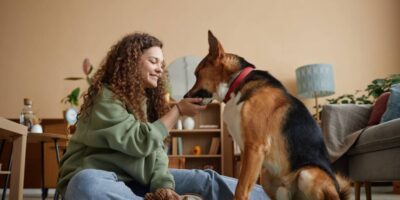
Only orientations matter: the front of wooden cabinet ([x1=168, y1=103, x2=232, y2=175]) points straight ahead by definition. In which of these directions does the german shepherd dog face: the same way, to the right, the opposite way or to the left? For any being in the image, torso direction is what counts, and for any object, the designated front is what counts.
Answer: to the right

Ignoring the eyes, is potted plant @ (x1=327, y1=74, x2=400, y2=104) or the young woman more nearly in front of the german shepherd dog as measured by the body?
the young woman

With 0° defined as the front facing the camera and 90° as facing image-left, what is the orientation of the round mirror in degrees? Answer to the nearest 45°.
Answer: approximately 0°

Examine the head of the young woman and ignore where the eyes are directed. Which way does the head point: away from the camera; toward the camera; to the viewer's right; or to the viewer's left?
to the viewer's right

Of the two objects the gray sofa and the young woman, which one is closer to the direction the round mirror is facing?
the young woman

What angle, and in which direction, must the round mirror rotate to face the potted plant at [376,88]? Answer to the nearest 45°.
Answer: approximately 90° to its left

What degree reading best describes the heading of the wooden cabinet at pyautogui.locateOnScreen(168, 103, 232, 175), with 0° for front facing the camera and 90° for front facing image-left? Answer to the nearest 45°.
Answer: approximately 0°

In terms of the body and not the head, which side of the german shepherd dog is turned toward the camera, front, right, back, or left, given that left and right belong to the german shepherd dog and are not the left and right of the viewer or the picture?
left
